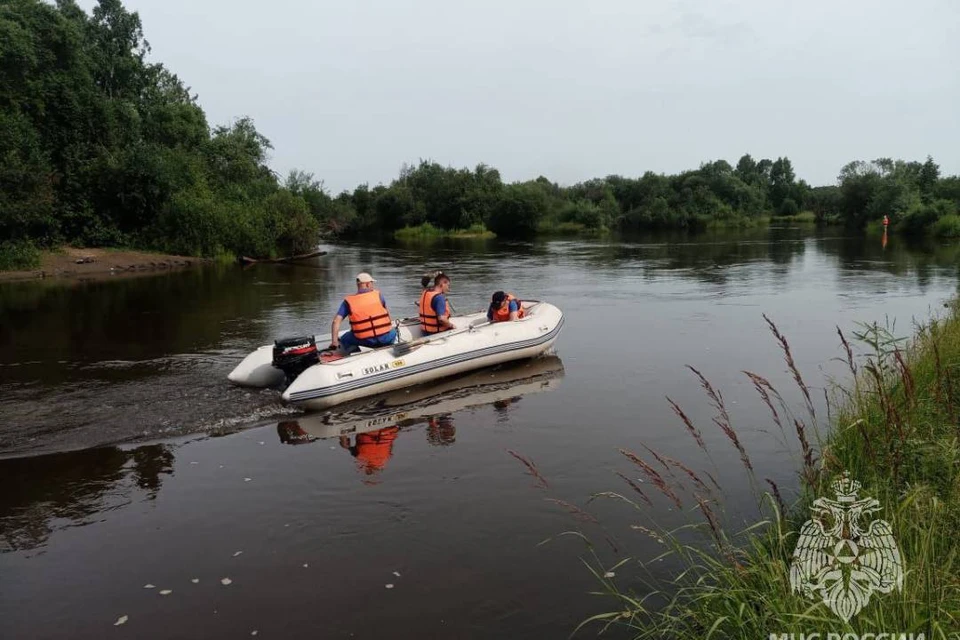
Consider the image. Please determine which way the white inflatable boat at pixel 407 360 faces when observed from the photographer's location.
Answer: facing away from the viewer and to the right of the viewer

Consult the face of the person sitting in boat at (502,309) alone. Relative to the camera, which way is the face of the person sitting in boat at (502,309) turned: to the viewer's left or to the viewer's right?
to the viewer's right

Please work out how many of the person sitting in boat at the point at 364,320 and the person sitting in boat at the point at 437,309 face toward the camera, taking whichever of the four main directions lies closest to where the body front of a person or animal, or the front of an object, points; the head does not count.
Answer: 0

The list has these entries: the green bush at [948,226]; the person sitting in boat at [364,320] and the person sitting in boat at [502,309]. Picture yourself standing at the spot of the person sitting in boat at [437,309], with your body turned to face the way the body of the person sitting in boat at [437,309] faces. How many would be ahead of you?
2

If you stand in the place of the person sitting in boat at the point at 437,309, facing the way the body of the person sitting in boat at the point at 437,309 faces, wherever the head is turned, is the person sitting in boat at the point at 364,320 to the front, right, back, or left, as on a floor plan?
back

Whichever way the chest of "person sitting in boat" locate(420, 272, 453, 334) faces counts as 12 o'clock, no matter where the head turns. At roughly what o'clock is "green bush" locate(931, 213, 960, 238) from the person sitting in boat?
The green bush is roughly at 12 o'clock from the person sitting in boat.

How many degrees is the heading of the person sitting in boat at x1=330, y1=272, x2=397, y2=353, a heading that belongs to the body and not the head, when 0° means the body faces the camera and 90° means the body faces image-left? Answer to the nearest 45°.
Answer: approximately 180°

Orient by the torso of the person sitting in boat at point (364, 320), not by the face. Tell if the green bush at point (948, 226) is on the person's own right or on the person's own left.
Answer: on the person's own right

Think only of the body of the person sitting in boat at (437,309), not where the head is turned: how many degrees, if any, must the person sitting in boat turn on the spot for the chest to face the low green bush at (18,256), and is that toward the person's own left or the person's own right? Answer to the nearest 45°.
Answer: approximately 90° to the person's own left

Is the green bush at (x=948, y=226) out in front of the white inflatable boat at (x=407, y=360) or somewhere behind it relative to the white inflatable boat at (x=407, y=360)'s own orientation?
in front

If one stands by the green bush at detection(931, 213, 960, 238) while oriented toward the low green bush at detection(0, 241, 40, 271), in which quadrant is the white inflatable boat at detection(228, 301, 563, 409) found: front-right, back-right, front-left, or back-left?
front-left

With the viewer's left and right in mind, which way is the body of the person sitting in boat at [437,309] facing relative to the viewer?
facing away from the viewer and to the right of the viewer
